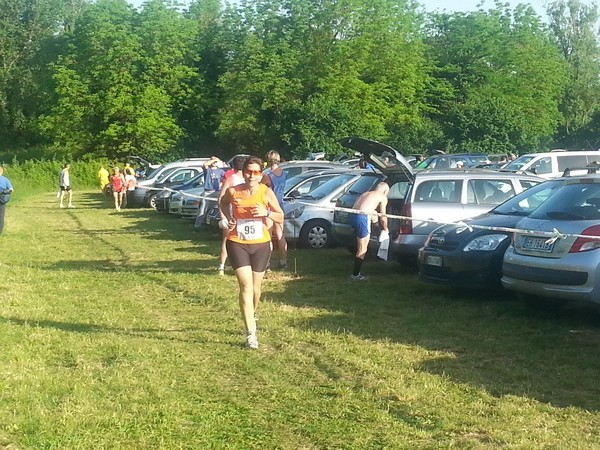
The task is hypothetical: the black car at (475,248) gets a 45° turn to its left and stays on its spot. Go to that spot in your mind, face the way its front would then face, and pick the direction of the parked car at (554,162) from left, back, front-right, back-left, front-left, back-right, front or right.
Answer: back

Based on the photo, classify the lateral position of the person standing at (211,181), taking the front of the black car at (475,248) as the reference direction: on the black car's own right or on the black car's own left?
on the black car's own right

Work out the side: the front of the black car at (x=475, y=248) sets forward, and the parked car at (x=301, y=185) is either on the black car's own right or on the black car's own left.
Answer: on the black car's own right

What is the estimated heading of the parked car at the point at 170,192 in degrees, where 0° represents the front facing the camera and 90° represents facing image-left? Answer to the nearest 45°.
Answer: approximately 45°

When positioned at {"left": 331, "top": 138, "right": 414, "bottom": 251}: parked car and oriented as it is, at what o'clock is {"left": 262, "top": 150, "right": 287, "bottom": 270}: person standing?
The person standing is roughly at 8 o'clock from the parked car.

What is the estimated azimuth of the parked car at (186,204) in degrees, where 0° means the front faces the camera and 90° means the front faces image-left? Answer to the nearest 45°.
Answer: approximately 45°

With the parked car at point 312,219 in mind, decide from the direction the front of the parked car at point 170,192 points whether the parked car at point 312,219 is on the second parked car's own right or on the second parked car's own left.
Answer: on the second parked car's own left
